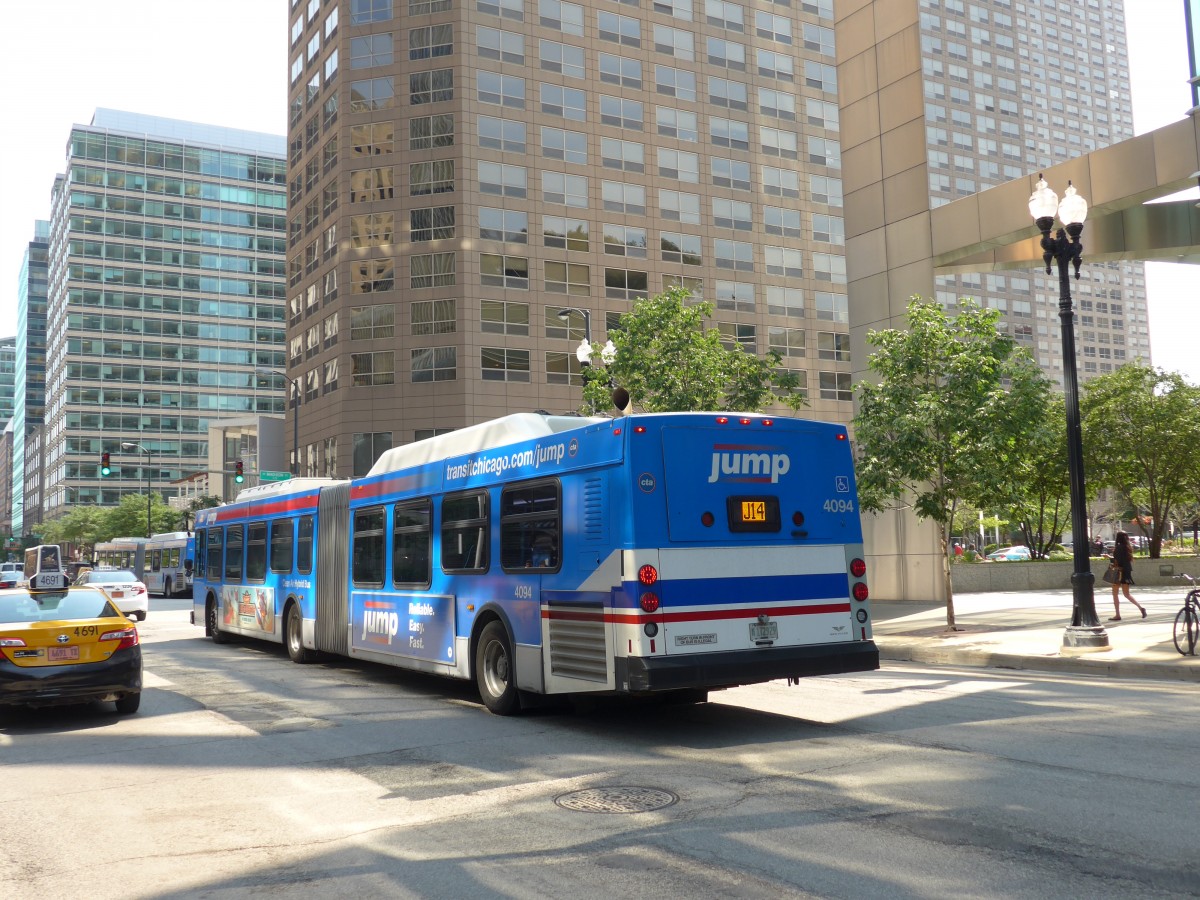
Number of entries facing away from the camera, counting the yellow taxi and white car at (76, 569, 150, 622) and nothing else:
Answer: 2

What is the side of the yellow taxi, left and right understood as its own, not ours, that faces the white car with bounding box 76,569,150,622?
front

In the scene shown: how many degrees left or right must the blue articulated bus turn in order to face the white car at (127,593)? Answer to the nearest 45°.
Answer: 0° — it already faces it

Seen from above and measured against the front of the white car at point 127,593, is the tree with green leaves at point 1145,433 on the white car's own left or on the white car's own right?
on the white car's own right

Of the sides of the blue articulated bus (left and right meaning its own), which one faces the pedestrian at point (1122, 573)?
right

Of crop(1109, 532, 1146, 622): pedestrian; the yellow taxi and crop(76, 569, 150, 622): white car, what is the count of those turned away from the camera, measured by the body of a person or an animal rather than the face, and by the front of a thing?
2

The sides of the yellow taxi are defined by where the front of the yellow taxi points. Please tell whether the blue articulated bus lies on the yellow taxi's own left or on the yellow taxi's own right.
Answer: on the yellow taxi's own right

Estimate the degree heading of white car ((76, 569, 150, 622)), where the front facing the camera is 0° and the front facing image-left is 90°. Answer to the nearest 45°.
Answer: approximately 180°

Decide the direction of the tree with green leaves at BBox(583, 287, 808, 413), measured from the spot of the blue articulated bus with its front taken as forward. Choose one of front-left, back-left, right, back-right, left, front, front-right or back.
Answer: front-right

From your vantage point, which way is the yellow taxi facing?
away from the camera

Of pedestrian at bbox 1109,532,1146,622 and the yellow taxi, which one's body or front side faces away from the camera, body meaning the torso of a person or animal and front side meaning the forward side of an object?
the yellow taxi
